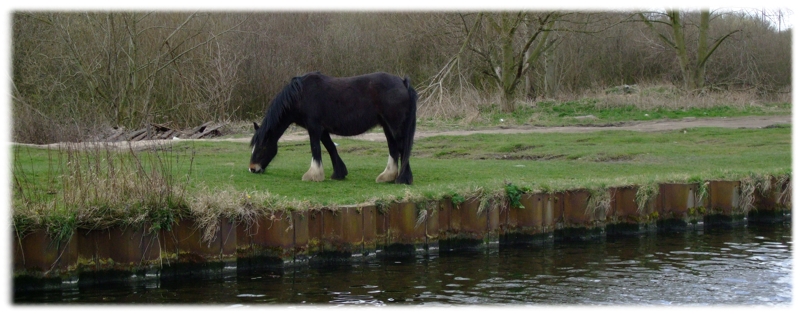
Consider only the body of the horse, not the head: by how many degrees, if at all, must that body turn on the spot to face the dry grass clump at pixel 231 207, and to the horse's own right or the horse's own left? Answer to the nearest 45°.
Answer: approximately 45° to the horse's own left

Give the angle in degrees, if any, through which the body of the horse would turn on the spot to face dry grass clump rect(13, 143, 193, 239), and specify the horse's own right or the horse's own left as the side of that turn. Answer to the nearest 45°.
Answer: approximately 45° to the horse's own left

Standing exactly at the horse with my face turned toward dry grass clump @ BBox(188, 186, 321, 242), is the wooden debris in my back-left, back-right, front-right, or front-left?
back-right

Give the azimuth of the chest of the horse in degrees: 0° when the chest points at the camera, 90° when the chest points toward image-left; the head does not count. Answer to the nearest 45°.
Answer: approximately 90°
